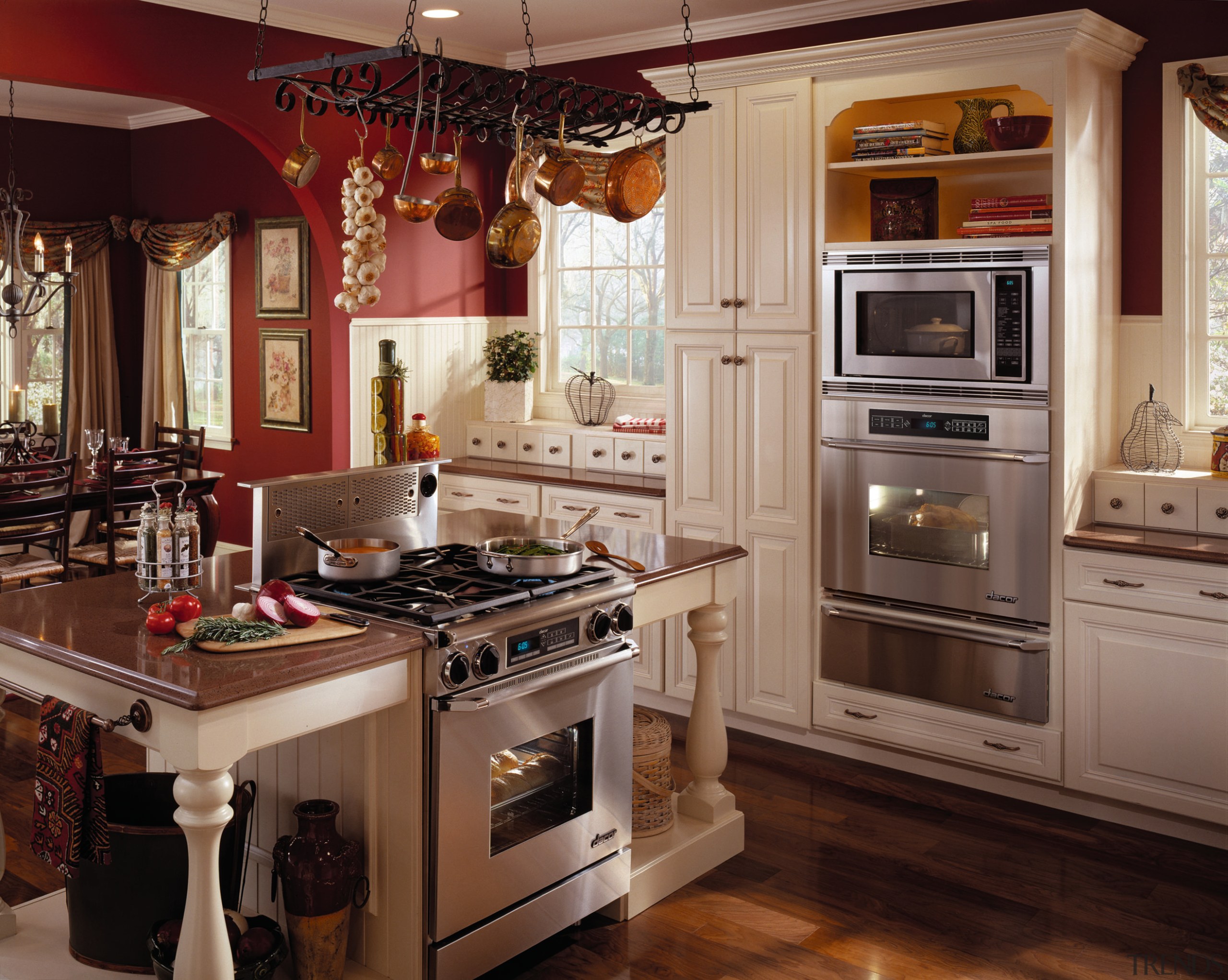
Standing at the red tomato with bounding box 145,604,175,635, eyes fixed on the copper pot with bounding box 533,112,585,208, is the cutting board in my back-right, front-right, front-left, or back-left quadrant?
front-right

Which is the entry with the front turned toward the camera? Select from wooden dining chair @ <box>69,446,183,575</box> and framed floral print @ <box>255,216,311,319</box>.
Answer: the framed floral print

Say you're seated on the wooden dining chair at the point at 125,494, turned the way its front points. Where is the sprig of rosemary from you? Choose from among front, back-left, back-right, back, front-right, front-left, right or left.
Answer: back-left

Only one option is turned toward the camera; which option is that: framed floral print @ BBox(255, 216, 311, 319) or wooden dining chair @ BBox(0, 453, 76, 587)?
the framed floral print

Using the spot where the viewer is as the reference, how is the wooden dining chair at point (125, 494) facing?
facing away from the viewer and to the left of the viewer

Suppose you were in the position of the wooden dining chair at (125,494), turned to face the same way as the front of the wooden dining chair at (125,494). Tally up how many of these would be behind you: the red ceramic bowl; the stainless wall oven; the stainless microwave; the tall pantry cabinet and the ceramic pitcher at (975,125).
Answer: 5

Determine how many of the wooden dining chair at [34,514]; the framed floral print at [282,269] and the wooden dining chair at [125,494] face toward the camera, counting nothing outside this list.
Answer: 1

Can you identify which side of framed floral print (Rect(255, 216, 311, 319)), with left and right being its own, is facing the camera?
front

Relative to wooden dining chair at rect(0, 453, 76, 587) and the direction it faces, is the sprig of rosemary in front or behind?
behind

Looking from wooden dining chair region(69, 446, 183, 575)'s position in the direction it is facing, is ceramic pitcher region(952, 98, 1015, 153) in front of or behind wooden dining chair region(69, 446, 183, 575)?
behind

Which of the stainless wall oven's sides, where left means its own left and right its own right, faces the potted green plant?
right

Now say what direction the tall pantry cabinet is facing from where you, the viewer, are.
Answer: facing the viewer and to the left of the viewer

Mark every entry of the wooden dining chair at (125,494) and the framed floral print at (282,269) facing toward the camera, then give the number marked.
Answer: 1

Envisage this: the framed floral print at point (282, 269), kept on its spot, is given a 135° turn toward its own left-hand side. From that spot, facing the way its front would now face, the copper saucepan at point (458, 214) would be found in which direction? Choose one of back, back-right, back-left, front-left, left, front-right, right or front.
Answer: back-right

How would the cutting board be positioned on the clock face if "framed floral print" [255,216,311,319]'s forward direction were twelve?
The cutting board is roughly at 12 o'clock from the framed floral print.

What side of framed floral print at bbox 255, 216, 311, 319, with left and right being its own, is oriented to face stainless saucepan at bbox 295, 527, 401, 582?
front
